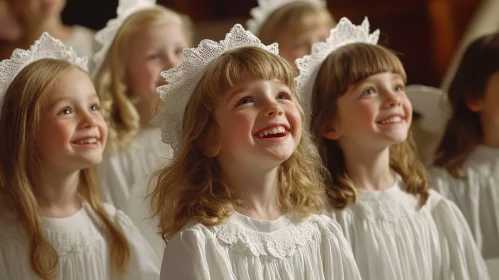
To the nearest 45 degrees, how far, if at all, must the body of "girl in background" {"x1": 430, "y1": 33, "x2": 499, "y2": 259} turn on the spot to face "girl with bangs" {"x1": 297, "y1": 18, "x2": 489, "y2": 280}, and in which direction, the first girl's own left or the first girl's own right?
approximately 90° to the first girl's own right

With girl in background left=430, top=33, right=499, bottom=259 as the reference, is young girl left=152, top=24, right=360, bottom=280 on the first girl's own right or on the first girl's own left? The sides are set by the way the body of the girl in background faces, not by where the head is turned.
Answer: on the first girl's own right

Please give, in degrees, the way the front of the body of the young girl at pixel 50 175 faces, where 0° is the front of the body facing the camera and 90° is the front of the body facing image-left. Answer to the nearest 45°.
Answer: approximately 315°

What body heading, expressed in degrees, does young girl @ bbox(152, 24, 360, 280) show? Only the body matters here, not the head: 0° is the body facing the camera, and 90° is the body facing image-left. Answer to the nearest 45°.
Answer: approximately 315°

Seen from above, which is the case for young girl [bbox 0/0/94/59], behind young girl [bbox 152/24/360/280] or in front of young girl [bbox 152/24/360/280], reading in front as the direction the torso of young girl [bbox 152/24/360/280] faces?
behind

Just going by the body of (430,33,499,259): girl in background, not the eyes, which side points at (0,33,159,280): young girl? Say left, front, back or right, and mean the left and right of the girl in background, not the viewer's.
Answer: right

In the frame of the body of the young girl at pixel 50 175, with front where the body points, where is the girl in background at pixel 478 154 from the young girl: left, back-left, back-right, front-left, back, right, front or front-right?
front-left
